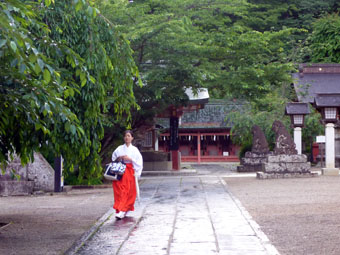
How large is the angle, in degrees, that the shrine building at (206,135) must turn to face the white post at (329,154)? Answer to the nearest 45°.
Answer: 0° — it already faces it

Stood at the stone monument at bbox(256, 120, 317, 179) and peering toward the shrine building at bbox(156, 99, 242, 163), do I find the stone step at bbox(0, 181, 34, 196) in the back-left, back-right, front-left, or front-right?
back-left

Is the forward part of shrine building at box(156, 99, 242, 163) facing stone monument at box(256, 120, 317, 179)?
yes

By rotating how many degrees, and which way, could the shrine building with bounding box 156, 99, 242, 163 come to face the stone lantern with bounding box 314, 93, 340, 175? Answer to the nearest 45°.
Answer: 0° — it already faces it

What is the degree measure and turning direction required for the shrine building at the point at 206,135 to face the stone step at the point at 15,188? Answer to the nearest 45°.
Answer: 0° — it already faces it

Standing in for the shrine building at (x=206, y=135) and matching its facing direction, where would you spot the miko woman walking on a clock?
The miko woman walking is roughly at 12 o'clock from the shrine building.

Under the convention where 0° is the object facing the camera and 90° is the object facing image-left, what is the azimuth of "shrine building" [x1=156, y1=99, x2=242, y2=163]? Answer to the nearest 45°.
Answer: approximately 0°
